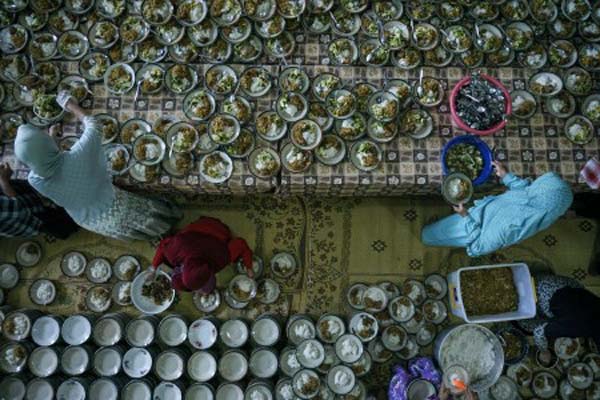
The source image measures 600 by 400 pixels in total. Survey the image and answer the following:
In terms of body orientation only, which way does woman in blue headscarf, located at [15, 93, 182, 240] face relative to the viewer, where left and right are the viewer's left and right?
facing away from the viewer and to the left of the viewer

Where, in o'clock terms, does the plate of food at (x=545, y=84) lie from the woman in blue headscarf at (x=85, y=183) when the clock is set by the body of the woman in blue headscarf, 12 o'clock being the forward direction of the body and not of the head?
The plate of food is roughly at 5 o'clock from the woman in blue headscarf.

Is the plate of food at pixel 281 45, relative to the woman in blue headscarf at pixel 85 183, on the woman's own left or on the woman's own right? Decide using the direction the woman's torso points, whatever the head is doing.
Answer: on the woman's own right

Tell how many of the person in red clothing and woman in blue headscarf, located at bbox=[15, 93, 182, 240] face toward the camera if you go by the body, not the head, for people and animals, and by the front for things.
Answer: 1

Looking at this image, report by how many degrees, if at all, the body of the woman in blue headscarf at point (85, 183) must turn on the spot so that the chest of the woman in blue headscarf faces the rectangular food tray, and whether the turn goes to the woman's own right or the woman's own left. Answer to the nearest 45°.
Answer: approximately 135° to the woman's own right

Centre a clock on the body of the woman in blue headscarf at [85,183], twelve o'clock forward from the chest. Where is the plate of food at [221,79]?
The plate of food is roughly at 4 o'clock from the woman in blue headscarf.

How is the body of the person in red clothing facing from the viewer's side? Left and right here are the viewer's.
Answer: facing the viewer

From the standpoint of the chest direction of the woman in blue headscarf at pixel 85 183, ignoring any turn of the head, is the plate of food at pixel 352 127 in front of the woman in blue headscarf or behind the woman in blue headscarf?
behind

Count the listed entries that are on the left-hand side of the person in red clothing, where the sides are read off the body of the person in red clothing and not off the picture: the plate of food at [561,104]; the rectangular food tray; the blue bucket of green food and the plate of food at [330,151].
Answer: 4
